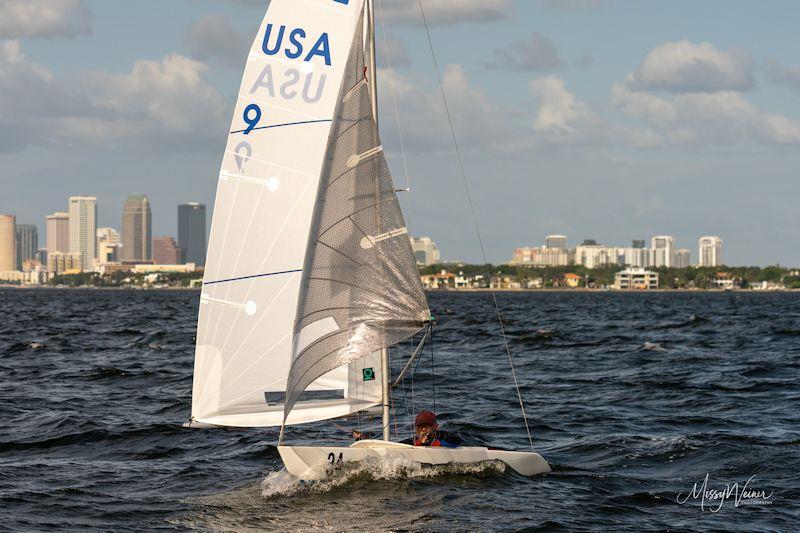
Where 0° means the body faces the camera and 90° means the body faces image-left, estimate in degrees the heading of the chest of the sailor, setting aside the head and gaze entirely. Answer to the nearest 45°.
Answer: approximately 45°

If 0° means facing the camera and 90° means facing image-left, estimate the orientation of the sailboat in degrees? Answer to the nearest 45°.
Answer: approximately 45°
